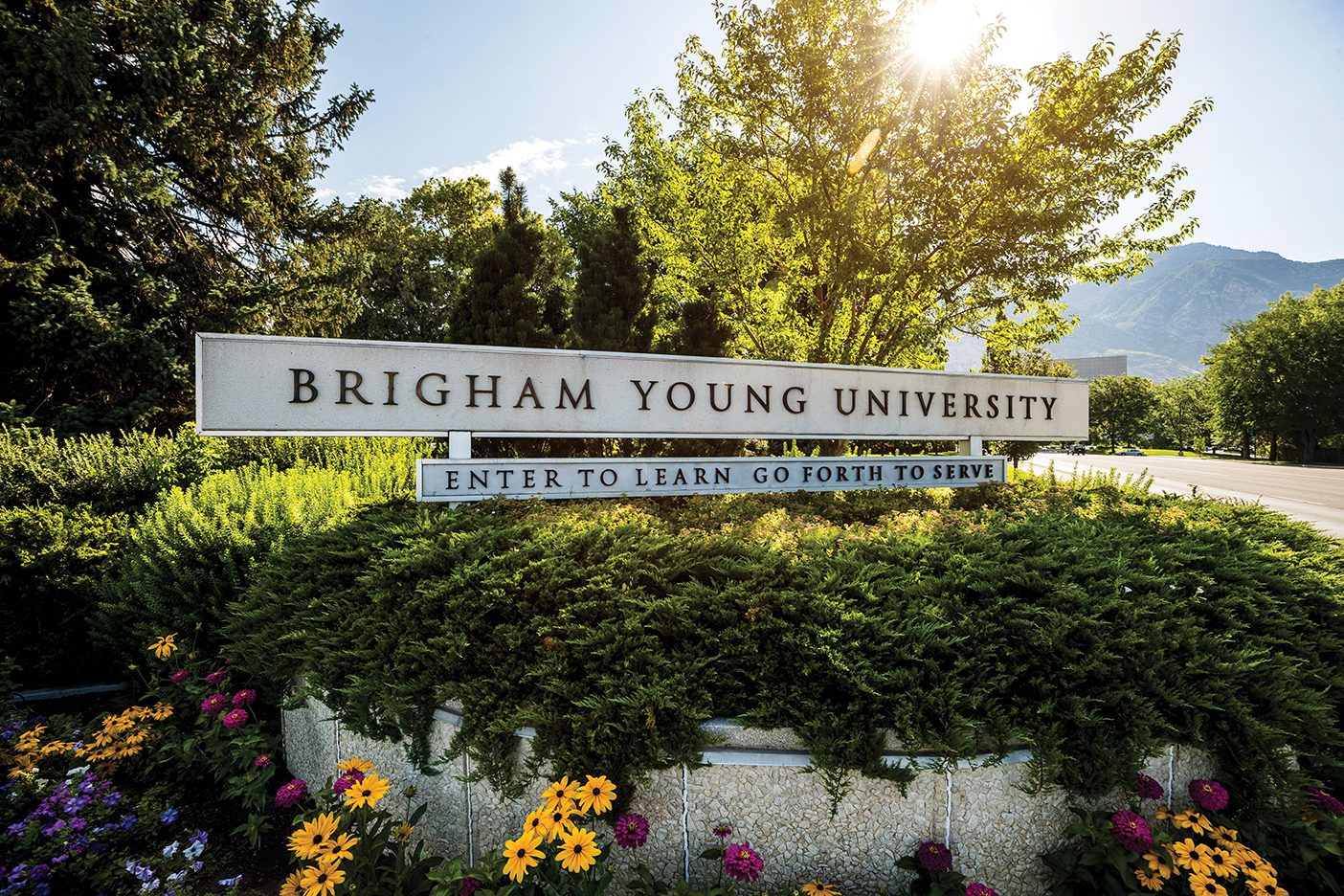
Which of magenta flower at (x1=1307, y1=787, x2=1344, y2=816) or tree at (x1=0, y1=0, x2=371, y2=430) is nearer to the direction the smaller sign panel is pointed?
the magenta flower

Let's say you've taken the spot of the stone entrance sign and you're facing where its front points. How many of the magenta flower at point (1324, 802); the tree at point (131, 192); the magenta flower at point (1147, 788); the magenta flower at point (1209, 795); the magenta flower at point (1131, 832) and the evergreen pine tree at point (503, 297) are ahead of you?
4

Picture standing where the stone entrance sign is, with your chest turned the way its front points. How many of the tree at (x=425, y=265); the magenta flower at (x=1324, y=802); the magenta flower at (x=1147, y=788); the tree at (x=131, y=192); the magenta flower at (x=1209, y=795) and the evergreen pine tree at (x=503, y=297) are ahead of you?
3

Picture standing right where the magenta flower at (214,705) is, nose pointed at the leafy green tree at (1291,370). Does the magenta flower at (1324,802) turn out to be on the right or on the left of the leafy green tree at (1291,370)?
right

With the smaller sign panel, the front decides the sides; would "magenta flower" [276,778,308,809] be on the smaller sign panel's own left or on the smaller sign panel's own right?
on the smaller sign panel's own right

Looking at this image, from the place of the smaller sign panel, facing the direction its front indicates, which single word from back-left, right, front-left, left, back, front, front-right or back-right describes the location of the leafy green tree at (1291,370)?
left

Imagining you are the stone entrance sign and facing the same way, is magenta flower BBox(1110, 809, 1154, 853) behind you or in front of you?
in front

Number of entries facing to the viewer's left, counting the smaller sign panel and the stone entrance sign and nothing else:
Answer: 0

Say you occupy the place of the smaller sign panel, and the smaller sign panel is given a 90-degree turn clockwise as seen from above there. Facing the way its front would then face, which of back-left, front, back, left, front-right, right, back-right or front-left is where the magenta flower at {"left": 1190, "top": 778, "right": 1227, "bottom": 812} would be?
left

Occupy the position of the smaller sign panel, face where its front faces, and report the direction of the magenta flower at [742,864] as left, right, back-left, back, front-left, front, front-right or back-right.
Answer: front-right

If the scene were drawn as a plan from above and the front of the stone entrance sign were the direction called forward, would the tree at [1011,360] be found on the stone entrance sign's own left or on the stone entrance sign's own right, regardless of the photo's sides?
on the stone entrance sign's own left

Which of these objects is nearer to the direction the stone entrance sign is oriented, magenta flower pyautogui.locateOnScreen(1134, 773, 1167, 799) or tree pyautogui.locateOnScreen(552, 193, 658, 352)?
the magenta flower

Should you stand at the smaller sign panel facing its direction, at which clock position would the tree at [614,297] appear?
The tree is roughly at 7 o'clock from the smaller sign panel.

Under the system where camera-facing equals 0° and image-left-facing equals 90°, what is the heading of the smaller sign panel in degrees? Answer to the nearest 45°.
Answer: approximately 315°

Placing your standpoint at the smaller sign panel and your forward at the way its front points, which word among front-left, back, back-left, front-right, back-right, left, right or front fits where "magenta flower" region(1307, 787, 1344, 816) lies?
front

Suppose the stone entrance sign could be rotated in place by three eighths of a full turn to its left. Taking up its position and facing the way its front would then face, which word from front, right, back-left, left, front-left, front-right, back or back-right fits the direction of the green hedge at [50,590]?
left
